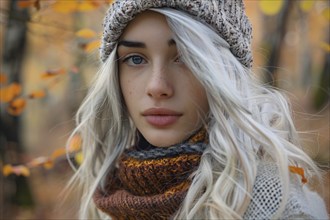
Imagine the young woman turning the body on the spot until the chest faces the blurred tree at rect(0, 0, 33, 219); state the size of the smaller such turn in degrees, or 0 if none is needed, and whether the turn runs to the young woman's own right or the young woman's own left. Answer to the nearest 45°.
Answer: approximately 90° to the young woman's own right

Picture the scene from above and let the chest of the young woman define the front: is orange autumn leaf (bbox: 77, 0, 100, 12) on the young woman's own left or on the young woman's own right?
on the young woman's own right

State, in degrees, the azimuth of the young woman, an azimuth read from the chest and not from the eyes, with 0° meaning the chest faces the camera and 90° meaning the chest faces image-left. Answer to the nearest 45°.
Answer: approximately 45°
